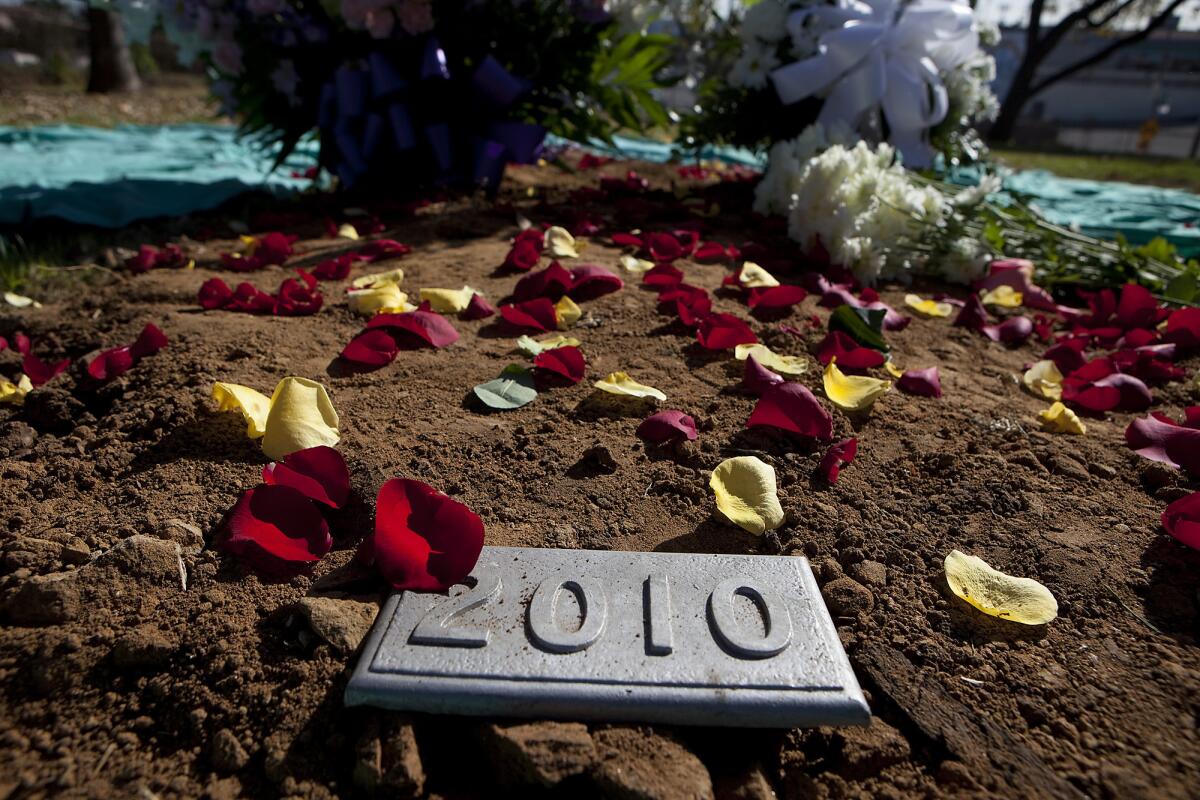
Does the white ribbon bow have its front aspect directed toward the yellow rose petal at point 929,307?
yes

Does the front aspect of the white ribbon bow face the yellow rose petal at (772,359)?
yes

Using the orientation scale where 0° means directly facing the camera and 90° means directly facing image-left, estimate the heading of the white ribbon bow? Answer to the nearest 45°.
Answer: approximately 0°

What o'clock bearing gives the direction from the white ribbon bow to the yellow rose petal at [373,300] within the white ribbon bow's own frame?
The yellow rose petal is roughly at 1 o'clock from the white ribbon bow.

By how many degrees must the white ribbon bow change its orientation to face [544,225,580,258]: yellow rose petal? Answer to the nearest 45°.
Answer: approximately 45° to its right

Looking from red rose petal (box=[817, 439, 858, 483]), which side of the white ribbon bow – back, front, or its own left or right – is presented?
front

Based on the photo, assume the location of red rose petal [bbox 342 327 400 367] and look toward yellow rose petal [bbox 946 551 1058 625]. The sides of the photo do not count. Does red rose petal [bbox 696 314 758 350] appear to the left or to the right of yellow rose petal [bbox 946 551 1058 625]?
left

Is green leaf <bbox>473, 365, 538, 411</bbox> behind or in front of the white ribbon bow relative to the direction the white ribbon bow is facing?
in front

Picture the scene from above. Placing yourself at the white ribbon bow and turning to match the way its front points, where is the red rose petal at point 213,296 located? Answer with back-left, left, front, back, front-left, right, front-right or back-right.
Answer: front-right

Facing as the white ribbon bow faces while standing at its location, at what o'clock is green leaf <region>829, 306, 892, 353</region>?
The green leaf is roughly at 12 o'clock from the white ribbon bow.

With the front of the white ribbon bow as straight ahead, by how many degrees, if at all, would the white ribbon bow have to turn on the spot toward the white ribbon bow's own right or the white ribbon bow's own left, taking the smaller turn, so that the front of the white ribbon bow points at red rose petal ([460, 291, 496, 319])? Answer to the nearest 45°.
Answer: approximately 45° to the white ribbon bow's own right

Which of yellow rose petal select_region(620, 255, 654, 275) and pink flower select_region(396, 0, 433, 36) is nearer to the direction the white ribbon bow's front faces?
the yellow rose petal

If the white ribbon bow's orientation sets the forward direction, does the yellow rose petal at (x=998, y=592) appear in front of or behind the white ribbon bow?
in front

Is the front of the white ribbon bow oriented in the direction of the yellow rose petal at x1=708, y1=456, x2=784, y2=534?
yes

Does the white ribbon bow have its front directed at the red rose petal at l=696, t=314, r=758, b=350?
yes

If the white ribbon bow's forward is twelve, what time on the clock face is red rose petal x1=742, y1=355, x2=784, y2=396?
The red rose petal is roughly at 12 o'clock from the white ribbon bow.
